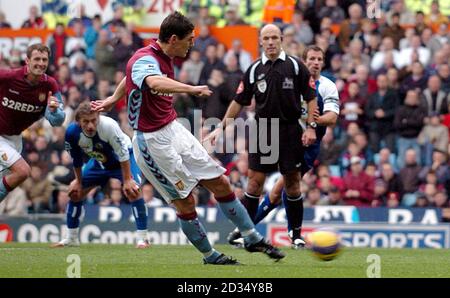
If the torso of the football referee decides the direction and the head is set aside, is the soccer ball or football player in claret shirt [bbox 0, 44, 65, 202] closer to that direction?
the soccer ball

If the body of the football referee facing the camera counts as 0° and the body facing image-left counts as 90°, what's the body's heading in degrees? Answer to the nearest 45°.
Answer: approximately 0°

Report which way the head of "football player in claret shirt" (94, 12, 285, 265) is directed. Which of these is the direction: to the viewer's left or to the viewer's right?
to the viewer's right

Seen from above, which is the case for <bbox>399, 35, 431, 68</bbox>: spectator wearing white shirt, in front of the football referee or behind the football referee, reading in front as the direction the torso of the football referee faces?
behind

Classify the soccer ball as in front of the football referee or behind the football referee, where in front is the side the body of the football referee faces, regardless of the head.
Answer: in front

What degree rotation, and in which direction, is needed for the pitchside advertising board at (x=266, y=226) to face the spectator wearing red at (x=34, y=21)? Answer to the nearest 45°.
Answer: approximately 135° to its right

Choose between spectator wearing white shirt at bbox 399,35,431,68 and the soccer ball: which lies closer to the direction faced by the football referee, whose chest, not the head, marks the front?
the soccer ball
